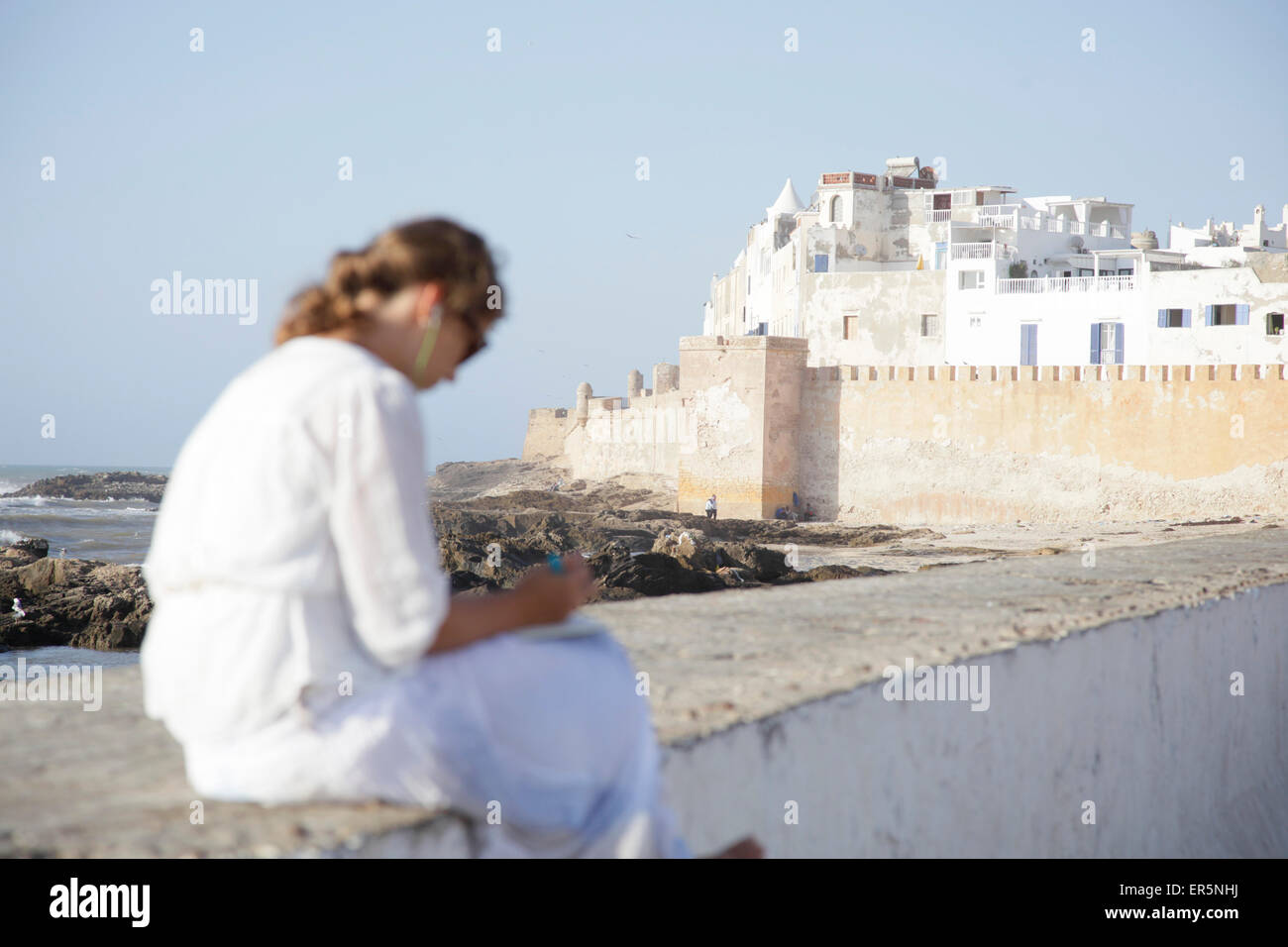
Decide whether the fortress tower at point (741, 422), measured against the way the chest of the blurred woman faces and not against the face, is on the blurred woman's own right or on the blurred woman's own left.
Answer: on the blurred woman's own left

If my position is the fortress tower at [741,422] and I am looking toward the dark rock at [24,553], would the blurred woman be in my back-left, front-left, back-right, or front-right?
front-left

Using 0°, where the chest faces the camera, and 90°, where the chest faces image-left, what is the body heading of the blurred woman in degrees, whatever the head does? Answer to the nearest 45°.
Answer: approximately 270°

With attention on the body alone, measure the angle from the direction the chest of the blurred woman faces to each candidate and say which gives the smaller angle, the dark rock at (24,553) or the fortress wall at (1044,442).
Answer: the fortress wall

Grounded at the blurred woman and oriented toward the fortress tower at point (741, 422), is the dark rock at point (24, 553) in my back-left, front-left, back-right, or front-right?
front-left

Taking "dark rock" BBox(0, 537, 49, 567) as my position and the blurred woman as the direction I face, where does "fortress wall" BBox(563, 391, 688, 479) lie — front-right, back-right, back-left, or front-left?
back-left

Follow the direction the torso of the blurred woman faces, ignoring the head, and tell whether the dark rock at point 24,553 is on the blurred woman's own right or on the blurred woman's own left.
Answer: on the blurred woman's own left

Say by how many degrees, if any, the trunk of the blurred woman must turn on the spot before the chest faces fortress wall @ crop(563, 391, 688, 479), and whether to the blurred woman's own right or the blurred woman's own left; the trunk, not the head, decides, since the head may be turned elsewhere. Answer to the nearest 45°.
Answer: approximately 90° to the blurred woman's own left
